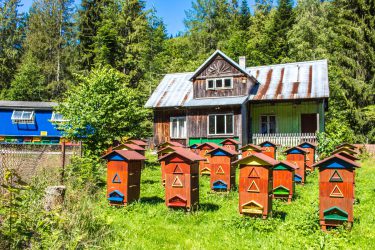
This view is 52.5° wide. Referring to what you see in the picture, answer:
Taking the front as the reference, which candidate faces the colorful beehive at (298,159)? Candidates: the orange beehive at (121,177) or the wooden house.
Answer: the wooden house

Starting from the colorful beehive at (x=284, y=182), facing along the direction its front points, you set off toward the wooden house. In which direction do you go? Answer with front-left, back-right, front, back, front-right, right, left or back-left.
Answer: back

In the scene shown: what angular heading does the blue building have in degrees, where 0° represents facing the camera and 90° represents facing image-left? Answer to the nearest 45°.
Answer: approximately 0°

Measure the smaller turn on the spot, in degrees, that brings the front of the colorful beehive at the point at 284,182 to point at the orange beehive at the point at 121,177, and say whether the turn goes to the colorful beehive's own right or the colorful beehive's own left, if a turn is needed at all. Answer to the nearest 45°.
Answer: approximately 45° to the colorful beehive's own right

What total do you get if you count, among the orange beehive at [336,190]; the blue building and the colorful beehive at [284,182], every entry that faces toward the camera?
3

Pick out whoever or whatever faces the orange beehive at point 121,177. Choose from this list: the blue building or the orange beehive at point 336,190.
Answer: the blue building

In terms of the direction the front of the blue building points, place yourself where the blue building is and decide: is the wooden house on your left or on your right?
on your left

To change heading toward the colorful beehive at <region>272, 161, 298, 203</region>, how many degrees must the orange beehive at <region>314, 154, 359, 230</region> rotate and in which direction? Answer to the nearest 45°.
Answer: approximately 135° to its right

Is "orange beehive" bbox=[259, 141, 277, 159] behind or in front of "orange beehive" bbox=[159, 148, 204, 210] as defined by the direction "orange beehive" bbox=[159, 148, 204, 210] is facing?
behind

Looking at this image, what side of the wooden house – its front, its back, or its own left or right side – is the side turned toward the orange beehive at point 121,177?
front

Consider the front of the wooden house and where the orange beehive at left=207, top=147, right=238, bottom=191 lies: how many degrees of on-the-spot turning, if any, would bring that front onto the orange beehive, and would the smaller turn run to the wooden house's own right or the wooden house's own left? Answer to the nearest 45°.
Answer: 0° — it already faces it

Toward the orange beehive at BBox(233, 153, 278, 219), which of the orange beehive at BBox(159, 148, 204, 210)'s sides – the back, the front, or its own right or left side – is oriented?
left
